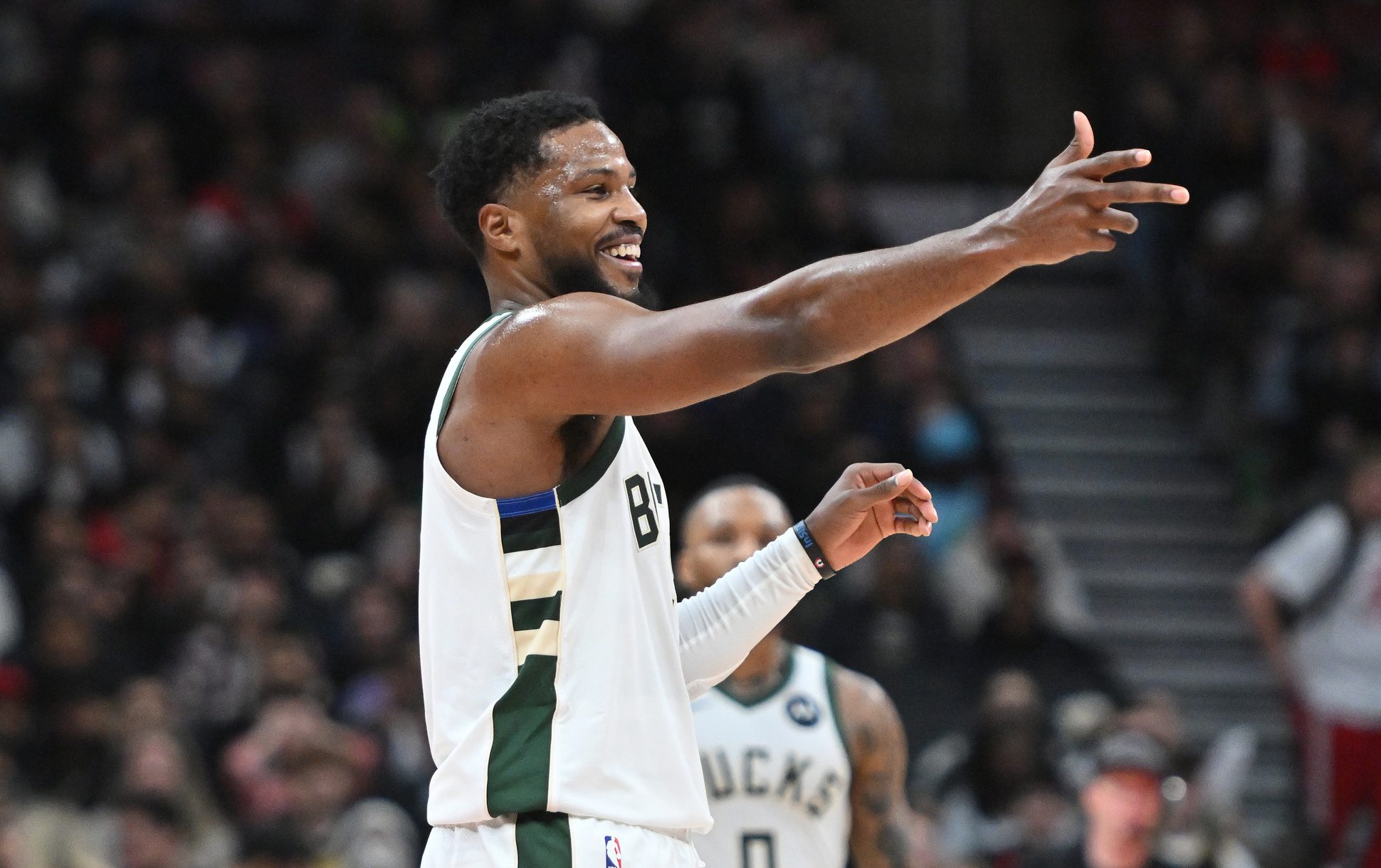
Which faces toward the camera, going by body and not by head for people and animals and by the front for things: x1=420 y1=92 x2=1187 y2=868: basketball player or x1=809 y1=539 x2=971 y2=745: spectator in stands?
the spectator in stands

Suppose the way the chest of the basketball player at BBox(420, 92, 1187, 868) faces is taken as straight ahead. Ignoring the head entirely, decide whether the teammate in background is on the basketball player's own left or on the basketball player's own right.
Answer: on the basketball player's own left

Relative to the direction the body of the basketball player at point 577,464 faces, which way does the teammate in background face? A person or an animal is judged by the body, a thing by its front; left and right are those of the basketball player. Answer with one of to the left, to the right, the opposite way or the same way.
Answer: to the right

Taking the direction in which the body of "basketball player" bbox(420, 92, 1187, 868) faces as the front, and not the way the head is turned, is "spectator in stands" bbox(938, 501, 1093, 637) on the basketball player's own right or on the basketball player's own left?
on the basketball player's own left

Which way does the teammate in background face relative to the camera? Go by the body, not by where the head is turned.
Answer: toward the camera

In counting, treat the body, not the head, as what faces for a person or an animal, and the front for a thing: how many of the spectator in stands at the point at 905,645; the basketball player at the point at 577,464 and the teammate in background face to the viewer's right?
1

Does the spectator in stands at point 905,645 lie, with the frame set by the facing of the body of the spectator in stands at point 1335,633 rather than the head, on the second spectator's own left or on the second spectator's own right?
on the second spectator's own right

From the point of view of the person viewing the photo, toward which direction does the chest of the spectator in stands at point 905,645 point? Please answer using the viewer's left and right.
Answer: facing the viewer

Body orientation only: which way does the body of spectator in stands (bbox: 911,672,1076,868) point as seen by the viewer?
toward the camera

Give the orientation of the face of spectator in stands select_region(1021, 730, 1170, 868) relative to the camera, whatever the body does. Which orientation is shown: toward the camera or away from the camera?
toward the camera

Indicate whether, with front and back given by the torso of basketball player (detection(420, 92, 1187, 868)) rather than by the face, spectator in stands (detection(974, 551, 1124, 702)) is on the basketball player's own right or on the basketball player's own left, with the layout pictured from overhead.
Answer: on the basketball player's own left

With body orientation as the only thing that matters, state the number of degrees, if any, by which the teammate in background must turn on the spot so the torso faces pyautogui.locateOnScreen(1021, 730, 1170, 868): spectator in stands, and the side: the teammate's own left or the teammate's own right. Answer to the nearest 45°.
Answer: approximately 135° to the teammate's own left

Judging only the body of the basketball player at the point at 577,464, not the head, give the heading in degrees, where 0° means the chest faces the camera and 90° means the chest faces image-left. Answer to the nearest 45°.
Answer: approximately 270°
